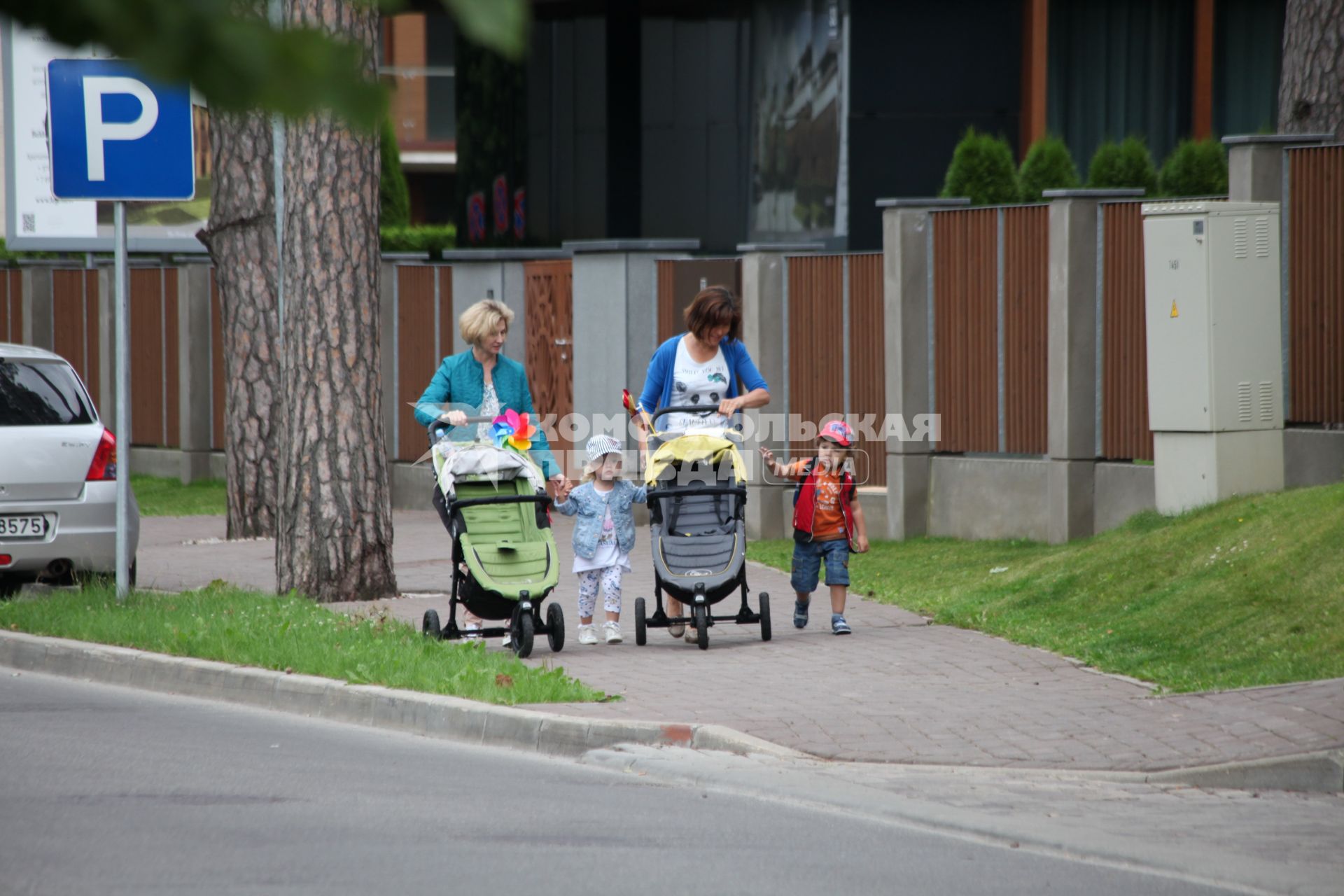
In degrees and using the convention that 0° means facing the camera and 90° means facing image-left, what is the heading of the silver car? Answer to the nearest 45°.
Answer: approximately 180°

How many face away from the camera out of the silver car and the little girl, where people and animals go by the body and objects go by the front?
1

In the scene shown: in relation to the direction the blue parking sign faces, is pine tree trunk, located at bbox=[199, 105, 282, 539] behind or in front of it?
behind

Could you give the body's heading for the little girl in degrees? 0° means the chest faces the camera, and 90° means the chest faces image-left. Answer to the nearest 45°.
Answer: approximately 0°

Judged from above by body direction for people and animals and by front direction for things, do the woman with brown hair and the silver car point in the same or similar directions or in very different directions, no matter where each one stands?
very different directions

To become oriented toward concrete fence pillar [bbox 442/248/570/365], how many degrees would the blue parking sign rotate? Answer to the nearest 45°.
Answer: approximately 135° to its left

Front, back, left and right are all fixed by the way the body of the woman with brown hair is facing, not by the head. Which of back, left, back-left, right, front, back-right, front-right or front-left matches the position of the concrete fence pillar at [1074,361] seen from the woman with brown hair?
back-left

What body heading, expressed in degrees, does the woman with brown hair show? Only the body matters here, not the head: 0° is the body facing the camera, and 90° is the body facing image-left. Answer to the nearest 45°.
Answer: approximately 0°

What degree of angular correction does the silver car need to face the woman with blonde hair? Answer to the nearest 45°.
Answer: approximately 135° to its right

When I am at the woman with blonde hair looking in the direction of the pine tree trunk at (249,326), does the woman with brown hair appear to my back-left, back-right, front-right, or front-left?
back-right
